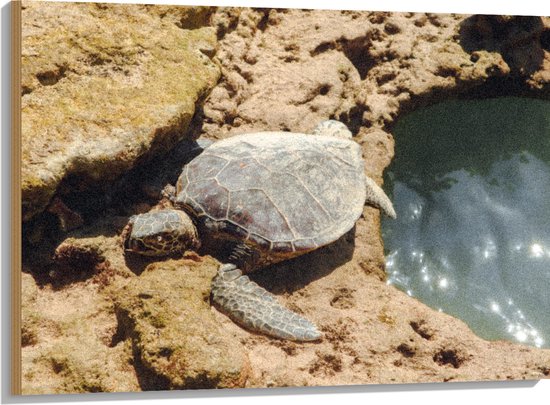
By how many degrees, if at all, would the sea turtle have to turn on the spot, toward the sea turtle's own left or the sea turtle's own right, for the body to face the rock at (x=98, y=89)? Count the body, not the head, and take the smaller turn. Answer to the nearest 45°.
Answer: approximately 45° to the sea turtle's own right

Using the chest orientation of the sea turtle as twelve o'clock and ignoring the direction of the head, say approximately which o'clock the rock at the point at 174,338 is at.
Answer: The rock is roughly at 11 o'clock from the sea turtle.

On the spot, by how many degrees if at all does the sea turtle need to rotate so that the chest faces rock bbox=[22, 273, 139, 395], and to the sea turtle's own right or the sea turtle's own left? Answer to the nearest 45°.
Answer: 0° — it already faces it

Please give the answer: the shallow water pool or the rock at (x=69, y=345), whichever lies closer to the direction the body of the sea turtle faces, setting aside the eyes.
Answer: the rock

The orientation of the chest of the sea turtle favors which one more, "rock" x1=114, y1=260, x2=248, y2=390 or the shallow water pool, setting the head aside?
the rock

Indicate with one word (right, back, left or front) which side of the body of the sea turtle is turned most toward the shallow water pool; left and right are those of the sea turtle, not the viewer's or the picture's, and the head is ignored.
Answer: back

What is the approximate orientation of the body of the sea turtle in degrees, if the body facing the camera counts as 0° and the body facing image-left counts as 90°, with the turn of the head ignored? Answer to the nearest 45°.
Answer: approximately 45°
